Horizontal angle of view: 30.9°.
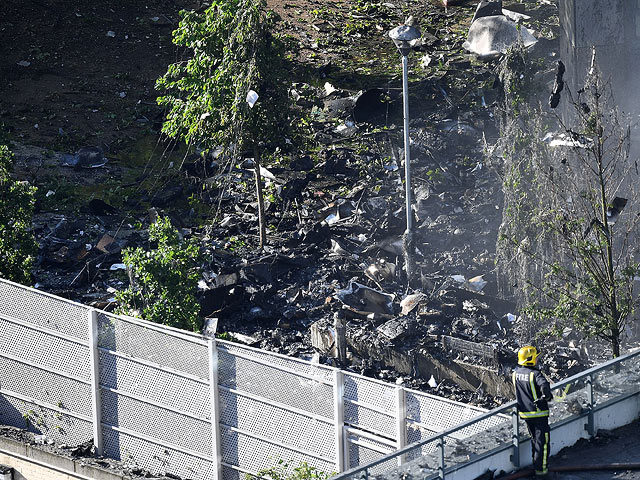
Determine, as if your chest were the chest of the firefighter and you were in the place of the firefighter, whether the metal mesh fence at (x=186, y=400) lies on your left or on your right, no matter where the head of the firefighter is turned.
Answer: on your left

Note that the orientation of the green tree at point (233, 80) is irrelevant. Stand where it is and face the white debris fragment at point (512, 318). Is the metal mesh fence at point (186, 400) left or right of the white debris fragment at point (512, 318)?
right

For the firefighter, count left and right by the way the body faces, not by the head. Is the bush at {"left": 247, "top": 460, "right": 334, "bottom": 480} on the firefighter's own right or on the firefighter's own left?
on the firefighter's own left
